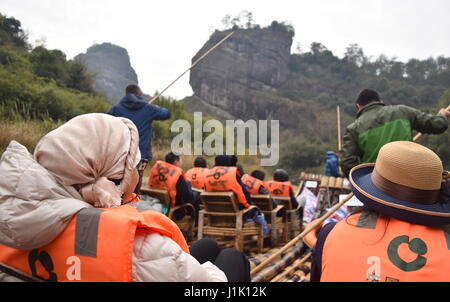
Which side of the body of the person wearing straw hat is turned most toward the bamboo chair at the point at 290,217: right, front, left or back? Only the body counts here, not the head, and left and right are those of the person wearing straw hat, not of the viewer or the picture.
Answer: front

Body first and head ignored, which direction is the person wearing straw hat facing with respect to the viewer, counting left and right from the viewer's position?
facing away from the viewer

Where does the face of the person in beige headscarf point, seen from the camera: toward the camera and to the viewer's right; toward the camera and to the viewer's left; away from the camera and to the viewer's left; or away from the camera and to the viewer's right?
away from the camera and to the viewer's right

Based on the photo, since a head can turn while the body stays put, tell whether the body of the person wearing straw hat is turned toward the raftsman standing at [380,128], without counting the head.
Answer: yes

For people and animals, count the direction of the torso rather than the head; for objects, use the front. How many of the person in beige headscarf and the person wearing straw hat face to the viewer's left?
0

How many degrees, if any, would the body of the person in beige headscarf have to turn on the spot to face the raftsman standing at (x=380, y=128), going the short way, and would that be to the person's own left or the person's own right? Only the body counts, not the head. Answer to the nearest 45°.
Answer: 0° — they already face them

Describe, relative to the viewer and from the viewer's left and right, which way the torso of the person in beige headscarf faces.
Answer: facing away from the viewer and to the right of the viewer

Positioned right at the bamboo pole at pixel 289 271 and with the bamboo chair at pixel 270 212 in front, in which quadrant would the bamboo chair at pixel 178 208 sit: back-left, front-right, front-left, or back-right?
front-left

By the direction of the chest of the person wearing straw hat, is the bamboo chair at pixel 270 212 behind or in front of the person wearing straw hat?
in front

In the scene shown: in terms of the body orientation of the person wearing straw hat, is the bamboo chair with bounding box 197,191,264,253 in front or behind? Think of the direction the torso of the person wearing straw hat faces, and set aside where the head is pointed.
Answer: in front

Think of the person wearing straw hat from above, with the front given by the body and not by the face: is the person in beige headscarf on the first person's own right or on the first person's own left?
on the first person's own left

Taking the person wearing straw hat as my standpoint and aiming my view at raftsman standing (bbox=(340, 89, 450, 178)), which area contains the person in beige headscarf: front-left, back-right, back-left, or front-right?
back-left

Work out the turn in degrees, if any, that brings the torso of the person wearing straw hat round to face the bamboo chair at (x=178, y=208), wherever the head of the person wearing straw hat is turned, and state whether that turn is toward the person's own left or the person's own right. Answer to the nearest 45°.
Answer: approximately 45° to the person's own left

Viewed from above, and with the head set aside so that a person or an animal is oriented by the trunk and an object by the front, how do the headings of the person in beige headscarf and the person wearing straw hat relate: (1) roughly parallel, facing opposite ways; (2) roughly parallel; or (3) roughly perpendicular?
roughly parallel
